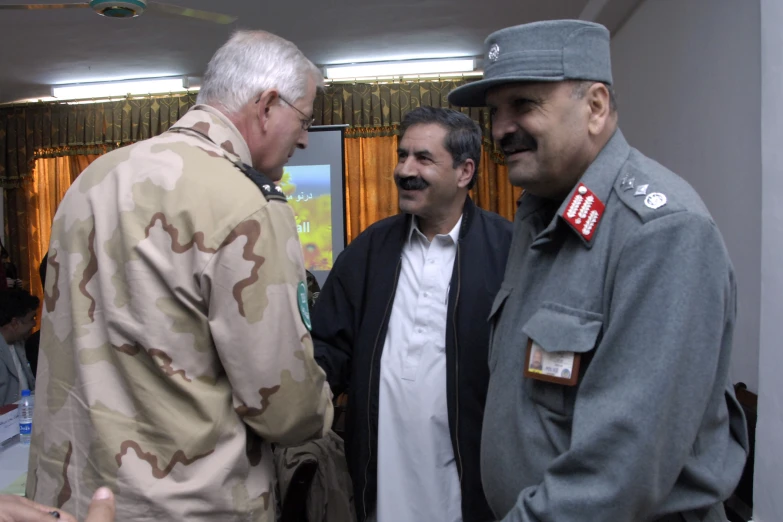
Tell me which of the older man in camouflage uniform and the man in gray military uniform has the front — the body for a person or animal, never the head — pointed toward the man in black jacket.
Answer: the older man in camouflage uniform

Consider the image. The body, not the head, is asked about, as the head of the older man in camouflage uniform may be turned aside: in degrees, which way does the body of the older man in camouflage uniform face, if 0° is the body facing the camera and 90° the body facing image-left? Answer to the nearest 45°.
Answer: approximately 225°

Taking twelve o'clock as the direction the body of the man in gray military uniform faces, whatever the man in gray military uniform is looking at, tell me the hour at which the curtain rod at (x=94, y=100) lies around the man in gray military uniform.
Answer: The curtain rod is roughly at 3 o'clock from the man in gray military uniform.

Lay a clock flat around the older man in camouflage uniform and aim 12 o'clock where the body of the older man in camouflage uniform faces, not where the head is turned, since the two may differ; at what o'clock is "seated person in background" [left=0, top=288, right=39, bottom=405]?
The seated person in background is roughly at 10 o'clock from the older man in camouflage uniform.

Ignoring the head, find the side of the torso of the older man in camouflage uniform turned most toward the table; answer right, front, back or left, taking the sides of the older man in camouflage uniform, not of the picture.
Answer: left

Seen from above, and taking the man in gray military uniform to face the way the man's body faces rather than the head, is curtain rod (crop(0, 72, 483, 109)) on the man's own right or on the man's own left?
on the man's own right

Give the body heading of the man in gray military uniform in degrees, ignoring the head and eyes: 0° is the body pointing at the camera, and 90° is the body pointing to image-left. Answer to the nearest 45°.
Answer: approximately 45°

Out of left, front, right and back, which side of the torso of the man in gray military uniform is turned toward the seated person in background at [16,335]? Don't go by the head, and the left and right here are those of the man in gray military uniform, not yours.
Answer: right

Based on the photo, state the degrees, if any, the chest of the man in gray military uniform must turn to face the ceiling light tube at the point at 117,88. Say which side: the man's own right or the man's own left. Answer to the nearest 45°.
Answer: approximately 90° to the man's own right

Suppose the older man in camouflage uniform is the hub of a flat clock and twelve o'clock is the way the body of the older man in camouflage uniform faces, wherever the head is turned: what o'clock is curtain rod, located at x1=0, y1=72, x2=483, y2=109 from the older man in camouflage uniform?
The curtain rod is roughly at 11 o'clock from the older man in camouflage uniform.
